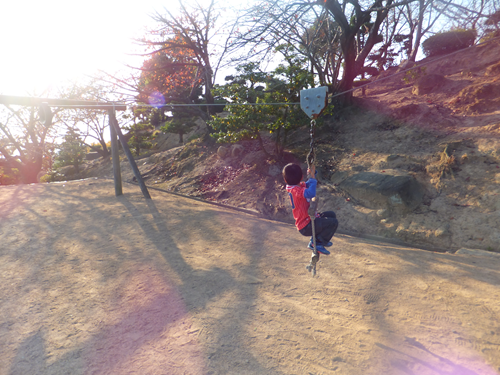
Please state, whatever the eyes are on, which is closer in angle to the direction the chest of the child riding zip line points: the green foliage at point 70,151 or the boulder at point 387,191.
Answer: the boulder

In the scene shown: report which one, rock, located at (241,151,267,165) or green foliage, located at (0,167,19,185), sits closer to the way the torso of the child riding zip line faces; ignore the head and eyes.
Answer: the rock

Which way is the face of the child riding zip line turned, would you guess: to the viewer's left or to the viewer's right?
to the viewer's right

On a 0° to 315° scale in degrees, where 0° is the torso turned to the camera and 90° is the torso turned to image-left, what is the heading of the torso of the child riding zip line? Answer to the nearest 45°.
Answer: approximately 225°

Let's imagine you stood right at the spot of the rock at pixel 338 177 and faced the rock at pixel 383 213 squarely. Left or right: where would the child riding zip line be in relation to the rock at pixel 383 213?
right

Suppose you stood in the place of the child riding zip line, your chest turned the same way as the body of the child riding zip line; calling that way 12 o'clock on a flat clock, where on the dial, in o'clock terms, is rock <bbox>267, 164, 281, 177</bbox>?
The rock is roughly at 10 o'clock from the child riding zip line.

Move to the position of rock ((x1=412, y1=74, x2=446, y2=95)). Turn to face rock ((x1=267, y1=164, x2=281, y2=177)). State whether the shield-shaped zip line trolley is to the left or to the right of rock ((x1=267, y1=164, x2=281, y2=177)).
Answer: left

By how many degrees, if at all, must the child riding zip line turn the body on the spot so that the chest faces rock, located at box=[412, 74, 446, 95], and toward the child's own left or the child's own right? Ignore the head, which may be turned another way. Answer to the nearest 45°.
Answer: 0° — they already face it

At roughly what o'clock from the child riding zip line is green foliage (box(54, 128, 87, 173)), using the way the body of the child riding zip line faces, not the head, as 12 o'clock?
The green foliage is roughly at 9 o'clock from the child riding zip line.

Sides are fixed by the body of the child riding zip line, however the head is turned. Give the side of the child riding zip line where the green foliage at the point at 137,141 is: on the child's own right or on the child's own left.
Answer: on the child's own left

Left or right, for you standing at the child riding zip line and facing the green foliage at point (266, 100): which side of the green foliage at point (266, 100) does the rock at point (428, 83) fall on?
right
